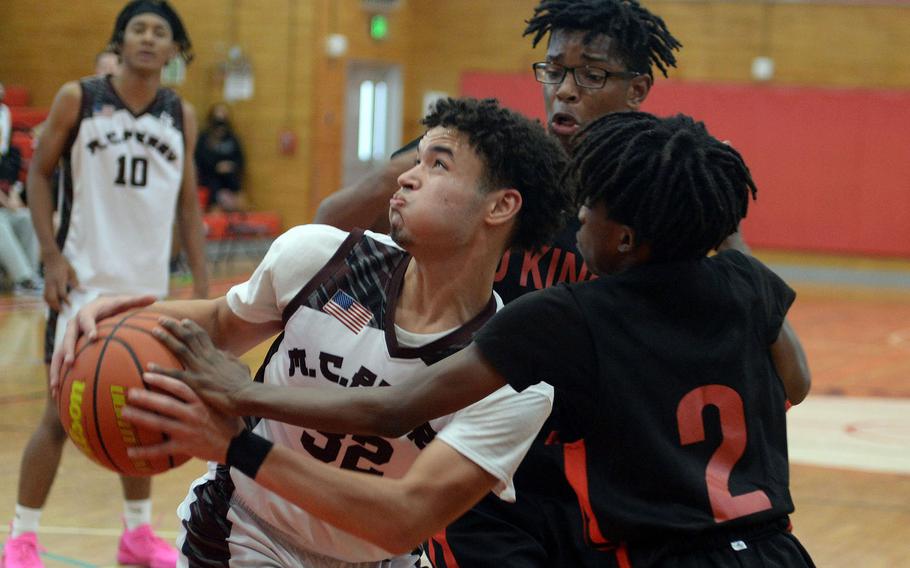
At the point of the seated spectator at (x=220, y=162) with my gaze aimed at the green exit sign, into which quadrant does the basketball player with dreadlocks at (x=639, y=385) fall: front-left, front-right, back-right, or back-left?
back-right

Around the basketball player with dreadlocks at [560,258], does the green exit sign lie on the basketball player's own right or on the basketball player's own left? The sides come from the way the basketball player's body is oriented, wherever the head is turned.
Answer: on the basketball player's own right

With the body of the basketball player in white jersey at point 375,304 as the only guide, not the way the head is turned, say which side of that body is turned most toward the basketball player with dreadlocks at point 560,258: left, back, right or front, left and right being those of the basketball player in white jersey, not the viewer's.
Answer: back

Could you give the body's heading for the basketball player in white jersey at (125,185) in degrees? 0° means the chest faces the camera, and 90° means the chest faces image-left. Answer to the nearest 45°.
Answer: approximately 0°

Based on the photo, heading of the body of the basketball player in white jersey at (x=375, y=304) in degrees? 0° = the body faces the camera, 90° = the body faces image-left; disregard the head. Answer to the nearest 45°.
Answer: approximately 45°

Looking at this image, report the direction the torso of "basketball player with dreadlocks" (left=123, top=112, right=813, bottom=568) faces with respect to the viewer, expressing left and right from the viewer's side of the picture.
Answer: facing away from the viewer and to the left of the viewer

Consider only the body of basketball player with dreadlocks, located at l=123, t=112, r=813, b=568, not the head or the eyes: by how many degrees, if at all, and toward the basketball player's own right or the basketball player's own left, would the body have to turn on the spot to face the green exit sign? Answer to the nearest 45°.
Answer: approximately 45° to the basketball player's own right

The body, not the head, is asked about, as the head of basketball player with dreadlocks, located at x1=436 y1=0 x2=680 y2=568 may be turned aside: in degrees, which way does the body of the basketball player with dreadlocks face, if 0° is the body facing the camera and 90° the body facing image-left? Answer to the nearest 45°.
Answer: approximately 45°

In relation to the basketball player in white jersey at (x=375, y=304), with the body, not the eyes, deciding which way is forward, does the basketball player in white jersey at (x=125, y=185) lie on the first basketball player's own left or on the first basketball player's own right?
on the first basketball player's own right

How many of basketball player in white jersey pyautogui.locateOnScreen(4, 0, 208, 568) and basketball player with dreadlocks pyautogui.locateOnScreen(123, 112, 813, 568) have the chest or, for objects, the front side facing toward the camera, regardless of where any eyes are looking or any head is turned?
1

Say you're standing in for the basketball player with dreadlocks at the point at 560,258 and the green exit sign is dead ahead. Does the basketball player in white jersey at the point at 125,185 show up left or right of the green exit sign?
left

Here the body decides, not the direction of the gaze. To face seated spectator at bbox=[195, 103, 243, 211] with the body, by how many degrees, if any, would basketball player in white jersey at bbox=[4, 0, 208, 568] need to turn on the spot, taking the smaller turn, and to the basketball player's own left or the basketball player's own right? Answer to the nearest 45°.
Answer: approximately 180°

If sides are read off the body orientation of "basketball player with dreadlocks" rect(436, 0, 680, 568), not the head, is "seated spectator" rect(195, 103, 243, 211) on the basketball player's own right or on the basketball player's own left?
on the basketball player's own right
